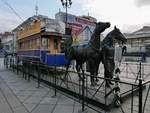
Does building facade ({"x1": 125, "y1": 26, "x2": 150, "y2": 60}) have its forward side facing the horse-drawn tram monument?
yes

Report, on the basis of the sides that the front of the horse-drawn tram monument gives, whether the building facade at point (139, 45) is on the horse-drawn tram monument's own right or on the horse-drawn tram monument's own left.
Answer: on the horse-drawn tram monument's own left

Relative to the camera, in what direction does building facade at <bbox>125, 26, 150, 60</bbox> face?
facing the viewer

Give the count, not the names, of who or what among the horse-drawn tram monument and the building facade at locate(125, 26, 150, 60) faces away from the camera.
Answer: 0

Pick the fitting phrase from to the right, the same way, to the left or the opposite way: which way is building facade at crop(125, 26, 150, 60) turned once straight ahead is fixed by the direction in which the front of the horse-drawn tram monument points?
to the right

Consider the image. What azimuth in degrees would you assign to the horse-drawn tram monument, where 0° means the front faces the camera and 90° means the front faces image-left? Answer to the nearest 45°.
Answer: approximately 315°
